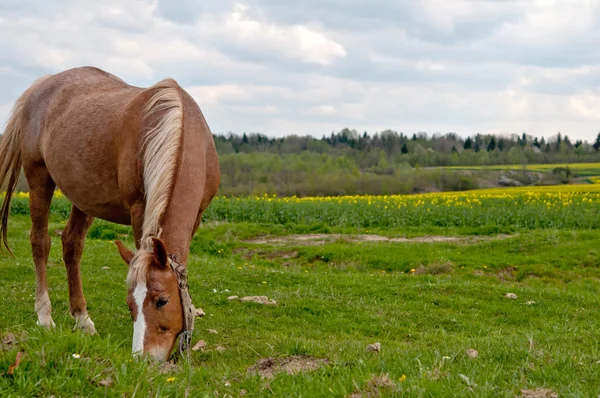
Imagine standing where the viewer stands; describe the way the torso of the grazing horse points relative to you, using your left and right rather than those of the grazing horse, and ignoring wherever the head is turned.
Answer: facing the viewer and to the right of the viewer
